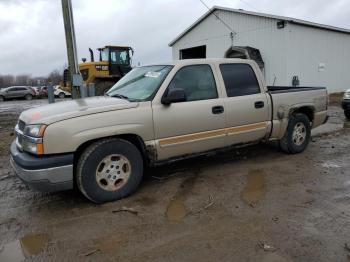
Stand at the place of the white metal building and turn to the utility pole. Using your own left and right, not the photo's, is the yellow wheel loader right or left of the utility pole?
right

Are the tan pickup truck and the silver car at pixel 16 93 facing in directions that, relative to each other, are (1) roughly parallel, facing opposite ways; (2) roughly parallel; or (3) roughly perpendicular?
roughly parallel

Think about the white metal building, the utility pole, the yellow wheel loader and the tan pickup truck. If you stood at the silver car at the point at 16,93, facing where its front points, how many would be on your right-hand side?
0

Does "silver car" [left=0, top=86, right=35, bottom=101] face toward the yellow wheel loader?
no

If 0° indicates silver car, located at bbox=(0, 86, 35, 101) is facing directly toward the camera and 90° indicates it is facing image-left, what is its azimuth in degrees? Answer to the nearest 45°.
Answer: approximately 90°

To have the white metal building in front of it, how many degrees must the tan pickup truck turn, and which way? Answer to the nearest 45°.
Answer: approximately 180°

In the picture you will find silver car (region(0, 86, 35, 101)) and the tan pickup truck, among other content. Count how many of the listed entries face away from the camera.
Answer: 0

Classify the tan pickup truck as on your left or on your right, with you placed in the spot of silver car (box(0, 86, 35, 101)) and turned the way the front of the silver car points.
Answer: on your left

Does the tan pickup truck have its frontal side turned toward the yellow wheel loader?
no

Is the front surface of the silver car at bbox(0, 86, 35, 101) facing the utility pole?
no

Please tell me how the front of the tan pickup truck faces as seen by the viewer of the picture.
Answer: facing the viewer and to the left of the viewer

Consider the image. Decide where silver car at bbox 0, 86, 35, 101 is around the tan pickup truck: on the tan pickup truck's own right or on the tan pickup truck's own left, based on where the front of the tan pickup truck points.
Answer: on the tan pickup truck's own right
